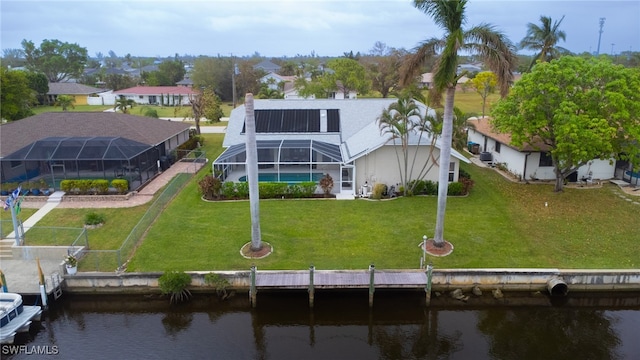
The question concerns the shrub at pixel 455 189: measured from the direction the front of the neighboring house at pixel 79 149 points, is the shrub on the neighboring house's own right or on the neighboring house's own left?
on the neighboring house's own right

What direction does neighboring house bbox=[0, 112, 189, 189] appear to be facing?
away from the camera

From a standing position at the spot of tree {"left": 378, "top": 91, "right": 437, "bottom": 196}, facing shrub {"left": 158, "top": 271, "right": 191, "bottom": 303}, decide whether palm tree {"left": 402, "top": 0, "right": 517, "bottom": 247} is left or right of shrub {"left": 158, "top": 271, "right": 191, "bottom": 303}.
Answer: left

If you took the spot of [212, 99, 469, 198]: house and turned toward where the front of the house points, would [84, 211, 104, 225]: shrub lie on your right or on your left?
on your left

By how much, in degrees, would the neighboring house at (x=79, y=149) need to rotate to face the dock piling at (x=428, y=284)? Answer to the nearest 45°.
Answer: approximately 135° to its right

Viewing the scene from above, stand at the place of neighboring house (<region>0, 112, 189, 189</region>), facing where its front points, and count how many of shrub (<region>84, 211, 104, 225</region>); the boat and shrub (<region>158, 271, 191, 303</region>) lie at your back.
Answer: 3

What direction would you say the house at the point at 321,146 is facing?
away from the camera

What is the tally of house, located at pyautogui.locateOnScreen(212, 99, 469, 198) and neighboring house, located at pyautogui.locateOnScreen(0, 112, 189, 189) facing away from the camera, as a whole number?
2

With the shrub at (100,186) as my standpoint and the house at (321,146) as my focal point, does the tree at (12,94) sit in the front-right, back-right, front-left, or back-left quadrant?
back-left

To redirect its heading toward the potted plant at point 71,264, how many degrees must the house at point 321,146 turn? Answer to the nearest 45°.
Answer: approximately 135° to its left

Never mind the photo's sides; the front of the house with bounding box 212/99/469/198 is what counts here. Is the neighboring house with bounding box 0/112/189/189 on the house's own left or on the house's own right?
on the house's own left

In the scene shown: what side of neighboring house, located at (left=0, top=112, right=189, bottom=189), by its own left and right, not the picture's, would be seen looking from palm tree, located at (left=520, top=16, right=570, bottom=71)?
right

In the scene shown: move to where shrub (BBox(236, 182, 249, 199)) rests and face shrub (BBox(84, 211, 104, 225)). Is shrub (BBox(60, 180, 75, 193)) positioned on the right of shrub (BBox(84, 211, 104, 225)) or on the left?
right

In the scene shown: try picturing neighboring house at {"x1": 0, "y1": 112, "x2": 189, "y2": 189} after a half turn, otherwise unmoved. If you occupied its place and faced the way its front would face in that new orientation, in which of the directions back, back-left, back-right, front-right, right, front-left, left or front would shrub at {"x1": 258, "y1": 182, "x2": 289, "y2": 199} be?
front-left

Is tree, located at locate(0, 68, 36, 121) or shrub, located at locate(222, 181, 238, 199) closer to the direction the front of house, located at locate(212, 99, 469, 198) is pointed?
the tree

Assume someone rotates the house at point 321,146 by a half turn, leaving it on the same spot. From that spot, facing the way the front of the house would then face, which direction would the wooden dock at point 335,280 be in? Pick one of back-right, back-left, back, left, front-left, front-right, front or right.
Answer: front

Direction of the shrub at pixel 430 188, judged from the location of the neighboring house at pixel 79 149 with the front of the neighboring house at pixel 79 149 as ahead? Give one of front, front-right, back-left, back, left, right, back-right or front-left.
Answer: back-right

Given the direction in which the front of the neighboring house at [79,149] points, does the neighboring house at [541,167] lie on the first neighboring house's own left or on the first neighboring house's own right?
on the first neighboring house's own right
